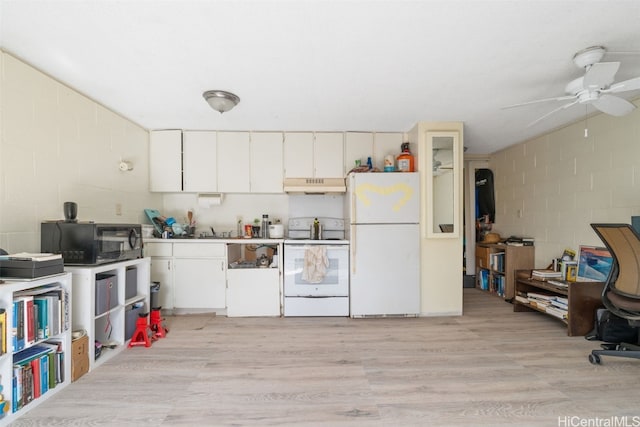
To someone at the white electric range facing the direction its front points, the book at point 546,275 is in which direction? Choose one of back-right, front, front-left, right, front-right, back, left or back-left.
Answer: left

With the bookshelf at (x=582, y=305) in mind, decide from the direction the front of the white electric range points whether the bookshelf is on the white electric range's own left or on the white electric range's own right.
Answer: on the white electric range's own left

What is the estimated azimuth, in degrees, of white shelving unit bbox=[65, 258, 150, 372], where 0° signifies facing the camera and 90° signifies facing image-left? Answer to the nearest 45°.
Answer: approximately 315°

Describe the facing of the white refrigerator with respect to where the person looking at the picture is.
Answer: facing the viewer

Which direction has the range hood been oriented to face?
toward the camera

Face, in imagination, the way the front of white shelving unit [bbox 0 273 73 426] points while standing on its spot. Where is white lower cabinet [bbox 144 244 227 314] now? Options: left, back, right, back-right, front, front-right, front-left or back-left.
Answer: left

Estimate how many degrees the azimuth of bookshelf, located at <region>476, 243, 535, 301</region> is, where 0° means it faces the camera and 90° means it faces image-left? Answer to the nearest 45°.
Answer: approximately 45°

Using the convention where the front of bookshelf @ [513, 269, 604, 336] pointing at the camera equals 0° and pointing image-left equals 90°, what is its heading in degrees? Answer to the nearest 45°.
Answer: approximately 45°

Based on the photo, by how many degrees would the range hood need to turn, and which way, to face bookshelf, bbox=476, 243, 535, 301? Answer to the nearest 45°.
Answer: approximately 90° to its left

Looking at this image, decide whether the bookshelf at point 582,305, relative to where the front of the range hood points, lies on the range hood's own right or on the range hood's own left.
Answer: on the range hood's own left

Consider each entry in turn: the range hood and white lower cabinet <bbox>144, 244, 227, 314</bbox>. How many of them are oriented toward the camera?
2

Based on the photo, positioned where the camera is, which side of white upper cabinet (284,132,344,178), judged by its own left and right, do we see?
front

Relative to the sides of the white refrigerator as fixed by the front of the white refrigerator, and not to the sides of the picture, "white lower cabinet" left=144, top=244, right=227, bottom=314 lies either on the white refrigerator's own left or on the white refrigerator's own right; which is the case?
on the white refrigerator's own right

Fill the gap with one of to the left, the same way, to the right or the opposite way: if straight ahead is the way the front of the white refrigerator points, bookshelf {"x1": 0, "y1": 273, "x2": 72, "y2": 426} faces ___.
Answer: to the left
